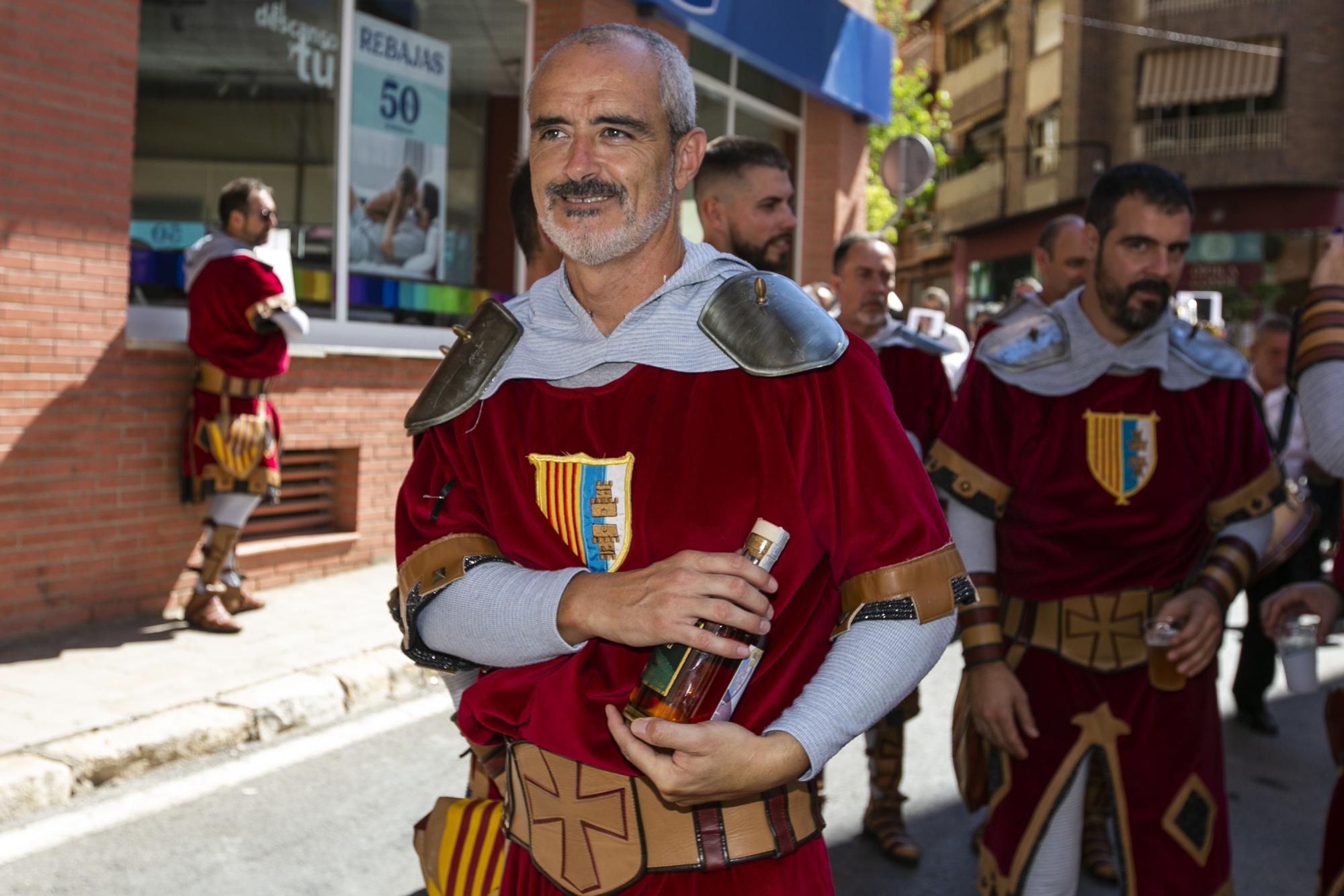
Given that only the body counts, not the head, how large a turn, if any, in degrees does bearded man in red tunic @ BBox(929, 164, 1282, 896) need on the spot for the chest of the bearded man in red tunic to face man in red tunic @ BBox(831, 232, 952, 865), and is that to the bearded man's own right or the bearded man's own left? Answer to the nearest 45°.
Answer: approximately 135° to the bearded man's own right

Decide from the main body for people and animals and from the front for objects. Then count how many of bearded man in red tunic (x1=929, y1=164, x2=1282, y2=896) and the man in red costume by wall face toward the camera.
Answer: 1

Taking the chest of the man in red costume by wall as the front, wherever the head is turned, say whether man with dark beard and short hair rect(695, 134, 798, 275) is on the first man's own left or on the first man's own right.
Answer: on the first man's own right

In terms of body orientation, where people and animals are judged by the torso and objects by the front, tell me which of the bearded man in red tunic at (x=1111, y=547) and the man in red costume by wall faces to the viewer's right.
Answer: the man in red costume by wall

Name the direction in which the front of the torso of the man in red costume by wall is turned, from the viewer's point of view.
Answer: to the viewer's right

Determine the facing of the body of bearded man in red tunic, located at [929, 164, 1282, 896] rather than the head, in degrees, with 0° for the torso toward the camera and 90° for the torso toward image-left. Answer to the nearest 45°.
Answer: approximately 0°

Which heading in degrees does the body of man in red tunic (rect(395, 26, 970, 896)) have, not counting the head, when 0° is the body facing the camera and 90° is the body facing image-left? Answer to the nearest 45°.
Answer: approximately 45°

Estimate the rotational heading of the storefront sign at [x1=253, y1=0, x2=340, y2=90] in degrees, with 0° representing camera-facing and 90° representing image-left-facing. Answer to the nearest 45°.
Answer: approximately 315°
